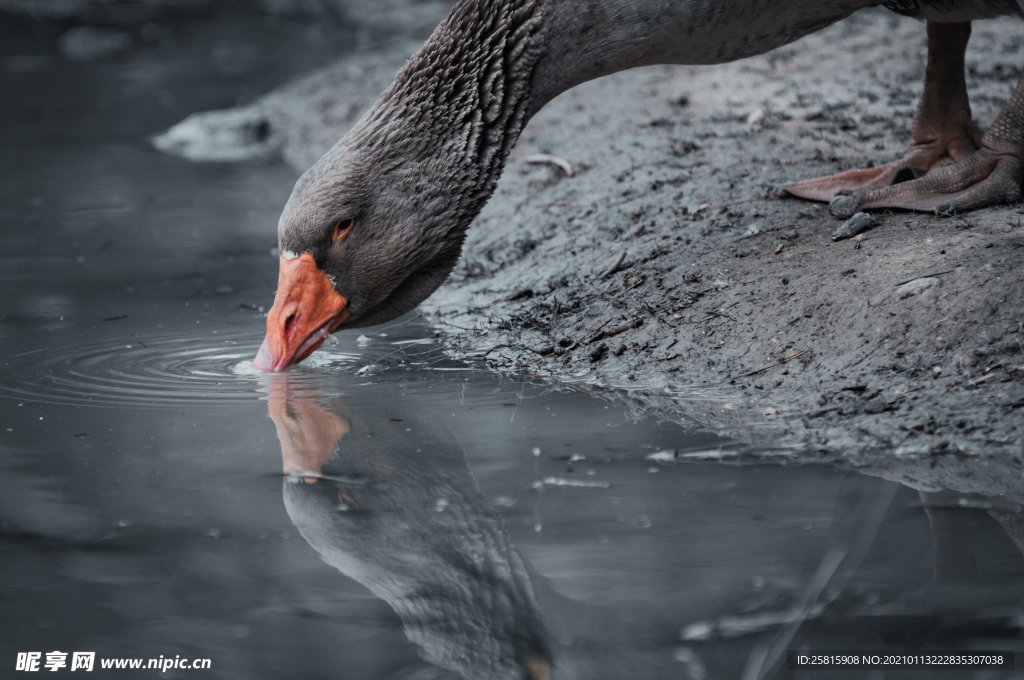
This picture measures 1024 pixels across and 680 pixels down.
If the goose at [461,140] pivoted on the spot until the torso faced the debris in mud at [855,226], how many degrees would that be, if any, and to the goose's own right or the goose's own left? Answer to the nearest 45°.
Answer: approximately 180°

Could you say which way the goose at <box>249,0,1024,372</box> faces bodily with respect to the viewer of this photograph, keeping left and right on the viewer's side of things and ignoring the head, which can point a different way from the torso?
facing to the left of the viewer

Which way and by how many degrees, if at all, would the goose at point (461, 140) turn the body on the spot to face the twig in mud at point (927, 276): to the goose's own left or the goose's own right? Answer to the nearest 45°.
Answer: approximately 180°

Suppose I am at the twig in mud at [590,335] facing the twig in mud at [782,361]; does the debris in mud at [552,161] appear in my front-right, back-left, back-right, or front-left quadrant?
back-left

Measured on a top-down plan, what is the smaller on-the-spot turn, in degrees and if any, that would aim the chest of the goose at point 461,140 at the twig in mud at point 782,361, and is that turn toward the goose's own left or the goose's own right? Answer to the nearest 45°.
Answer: approximately 135° to the goose's own left

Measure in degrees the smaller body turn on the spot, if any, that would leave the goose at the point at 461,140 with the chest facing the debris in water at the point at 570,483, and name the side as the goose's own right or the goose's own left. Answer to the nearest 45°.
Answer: approximately 90° to the goose's own left
